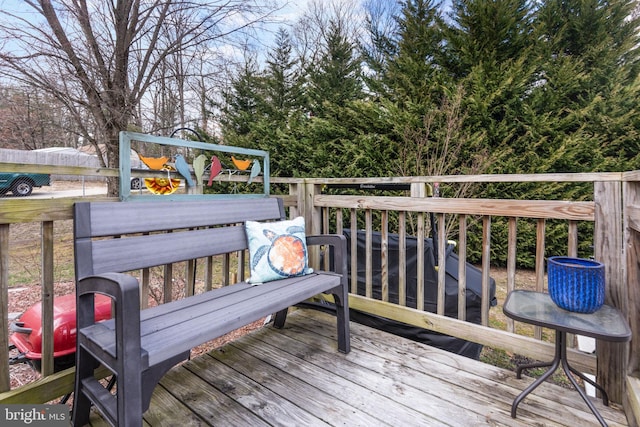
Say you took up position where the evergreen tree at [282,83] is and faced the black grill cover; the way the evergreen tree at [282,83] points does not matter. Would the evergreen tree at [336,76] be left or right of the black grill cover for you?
left

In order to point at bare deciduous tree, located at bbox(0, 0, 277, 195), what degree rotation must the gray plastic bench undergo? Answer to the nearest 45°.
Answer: approximately 135° to its left

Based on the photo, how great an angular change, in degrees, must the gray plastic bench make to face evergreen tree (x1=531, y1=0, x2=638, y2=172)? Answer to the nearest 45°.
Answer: approximately 45° to its left

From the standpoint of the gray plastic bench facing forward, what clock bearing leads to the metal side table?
The metal side table is roughly at 11 o'clock from the gray plastic bench.

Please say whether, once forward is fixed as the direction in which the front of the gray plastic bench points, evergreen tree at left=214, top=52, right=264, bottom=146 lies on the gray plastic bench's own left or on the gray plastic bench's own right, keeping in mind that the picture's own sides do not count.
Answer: on the gray plastic bench's own left

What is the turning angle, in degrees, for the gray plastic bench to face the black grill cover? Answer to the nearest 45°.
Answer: approximately 45° to its left

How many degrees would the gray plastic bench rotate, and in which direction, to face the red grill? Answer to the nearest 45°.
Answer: approximately 180°

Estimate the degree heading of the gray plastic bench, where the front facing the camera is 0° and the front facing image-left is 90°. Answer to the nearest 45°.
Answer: approximately 315°
